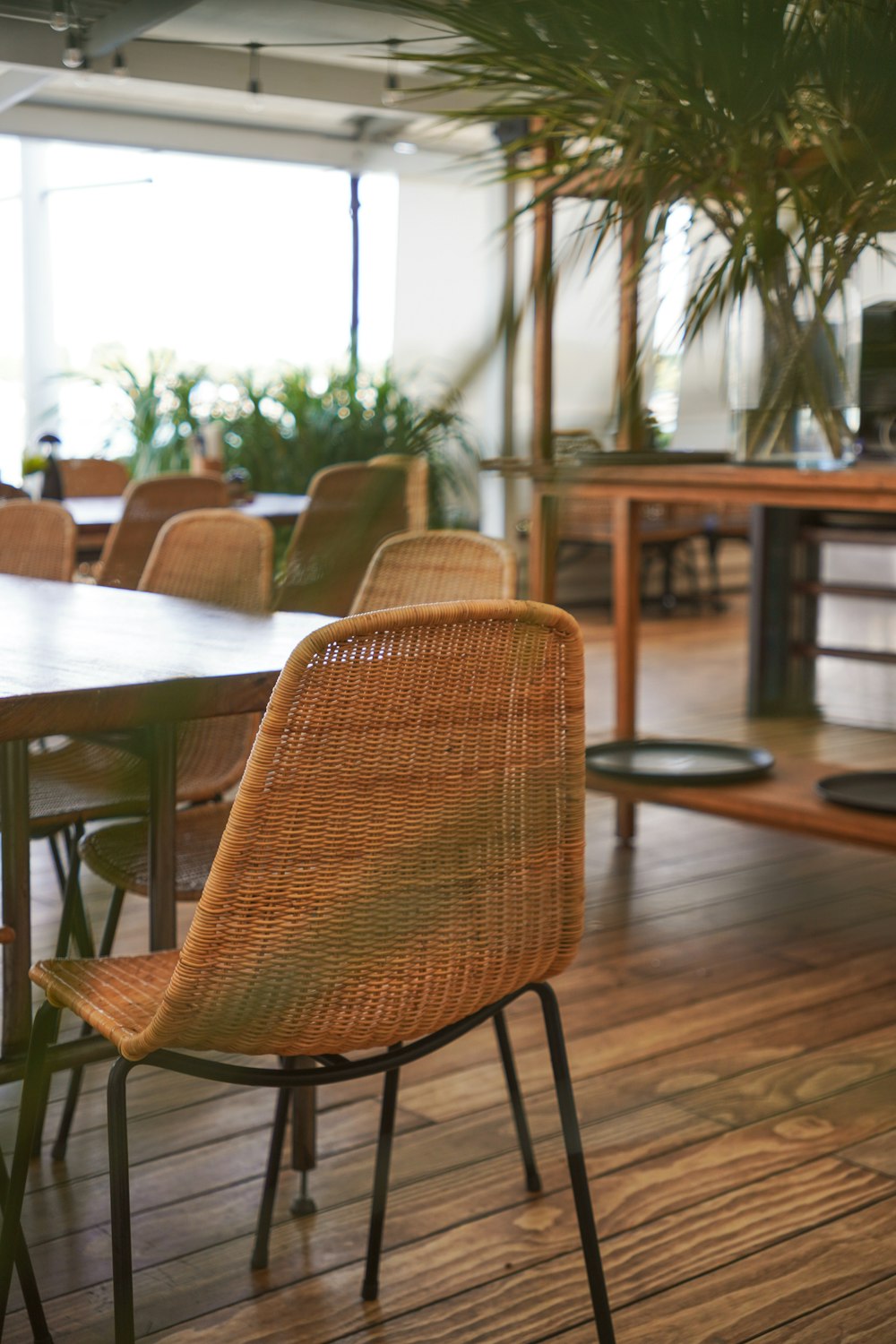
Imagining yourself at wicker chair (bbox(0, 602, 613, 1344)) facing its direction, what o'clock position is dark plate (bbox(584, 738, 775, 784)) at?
The dark plate is roughly at 2 o'clock from the wicker chair.

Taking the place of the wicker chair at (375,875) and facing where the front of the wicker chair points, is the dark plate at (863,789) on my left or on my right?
on my right

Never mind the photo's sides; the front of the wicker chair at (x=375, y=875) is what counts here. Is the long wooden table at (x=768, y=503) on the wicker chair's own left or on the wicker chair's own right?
on the wicker chair's own right

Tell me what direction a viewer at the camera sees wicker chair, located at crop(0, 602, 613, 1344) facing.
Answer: facing away from the viewer and to the left of the viewer
